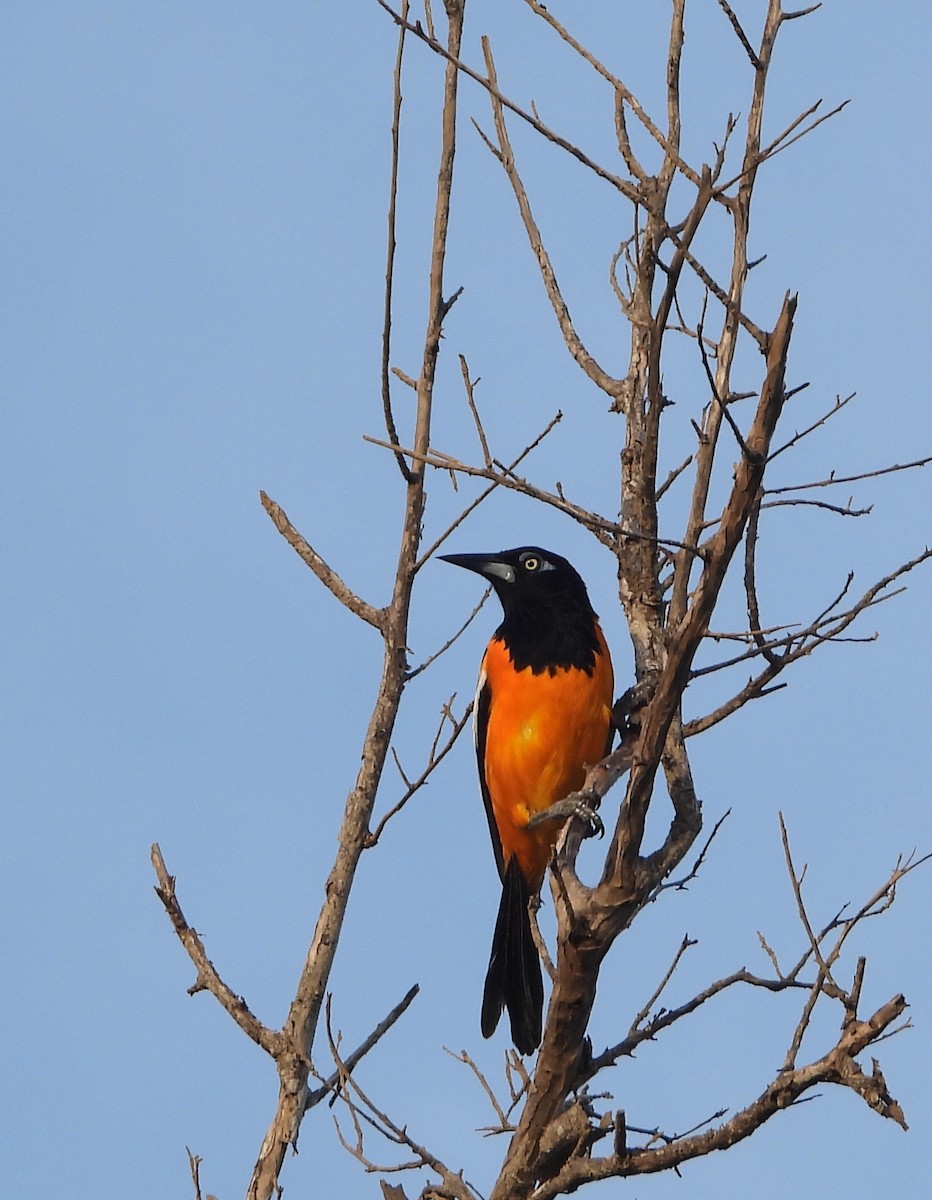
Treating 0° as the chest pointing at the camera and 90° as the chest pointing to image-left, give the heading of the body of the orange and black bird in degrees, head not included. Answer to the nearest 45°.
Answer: approximately 0°
